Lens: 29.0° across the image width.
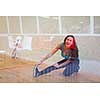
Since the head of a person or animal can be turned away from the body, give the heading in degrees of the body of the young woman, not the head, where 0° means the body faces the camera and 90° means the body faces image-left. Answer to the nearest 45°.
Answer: approximately 45°
